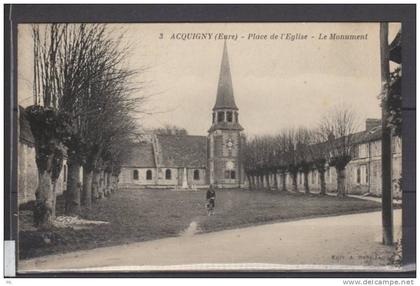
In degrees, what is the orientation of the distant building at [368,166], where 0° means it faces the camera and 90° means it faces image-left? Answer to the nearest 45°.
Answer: approximately 45°
